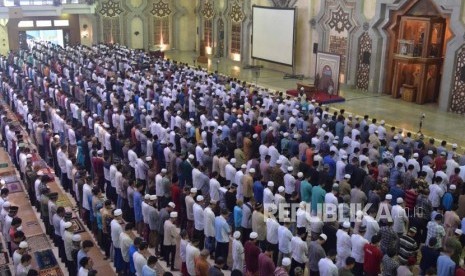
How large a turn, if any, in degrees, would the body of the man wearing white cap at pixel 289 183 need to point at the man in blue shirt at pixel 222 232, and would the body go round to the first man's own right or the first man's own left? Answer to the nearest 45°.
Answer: approximately 180°

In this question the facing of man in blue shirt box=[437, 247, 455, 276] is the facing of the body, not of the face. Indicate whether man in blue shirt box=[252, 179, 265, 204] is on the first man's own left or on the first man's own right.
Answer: on the first man's own left

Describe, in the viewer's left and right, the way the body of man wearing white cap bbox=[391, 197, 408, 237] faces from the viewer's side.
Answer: facing away from the viewer and to the right of the viewer

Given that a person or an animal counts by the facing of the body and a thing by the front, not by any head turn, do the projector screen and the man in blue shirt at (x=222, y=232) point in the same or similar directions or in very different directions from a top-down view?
very different directions

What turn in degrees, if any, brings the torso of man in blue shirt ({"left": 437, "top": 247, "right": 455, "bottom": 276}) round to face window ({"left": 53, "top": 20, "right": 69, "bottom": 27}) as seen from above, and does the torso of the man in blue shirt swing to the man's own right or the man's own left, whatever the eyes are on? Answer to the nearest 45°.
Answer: approximately 90° to the man's own left

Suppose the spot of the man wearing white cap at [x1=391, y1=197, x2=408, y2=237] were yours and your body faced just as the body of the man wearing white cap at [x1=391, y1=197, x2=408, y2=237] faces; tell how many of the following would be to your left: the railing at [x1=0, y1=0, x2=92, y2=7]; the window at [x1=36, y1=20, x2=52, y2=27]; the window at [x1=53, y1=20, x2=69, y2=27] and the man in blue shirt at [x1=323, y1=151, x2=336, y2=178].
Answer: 4

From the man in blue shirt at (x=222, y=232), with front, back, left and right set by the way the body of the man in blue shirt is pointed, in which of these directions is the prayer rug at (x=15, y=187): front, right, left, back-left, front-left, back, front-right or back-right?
left

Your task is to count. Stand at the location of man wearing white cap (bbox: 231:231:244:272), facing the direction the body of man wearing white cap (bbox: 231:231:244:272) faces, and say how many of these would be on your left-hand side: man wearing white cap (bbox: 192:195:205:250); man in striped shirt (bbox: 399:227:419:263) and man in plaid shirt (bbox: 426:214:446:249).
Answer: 1

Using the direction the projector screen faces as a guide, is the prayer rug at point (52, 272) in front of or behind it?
in front

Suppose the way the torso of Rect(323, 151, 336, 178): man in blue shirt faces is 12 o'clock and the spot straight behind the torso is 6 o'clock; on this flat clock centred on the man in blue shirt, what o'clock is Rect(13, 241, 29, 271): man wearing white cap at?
The man wearing white cap is roughly at 6 o'clock from the man in blue shirt.

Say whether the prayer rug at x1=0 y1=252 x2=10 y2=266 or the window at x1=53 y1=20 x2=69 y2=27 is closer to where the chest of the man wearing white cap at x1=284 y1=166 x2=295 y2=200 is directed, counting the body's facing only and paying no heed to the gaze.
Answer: the window

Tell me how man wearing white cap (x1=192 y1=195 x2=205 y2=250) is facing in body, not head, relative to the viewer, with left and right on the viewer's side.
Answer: facing away from the viewer and to the right of the viewer

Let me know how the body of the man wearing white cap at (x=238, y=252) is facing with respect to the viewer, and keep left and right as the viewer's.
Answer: facing away from the viewer and to the right of the viewer

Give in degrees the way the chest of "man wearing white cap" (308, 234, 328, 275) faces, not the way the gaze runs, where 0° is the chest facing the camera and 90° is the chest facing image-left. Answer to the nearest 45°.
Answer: approximately 225°

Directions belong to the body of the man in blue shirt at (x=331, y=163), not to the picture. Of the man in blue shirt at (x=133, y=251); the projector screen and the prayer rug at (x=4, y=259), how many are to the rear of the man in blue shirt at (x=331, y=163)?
2

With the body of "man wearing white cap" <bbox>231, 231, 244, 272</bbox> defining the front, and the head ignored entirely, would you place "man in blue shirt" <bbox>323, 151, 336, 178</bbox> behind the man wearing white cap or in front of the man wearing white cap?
in front

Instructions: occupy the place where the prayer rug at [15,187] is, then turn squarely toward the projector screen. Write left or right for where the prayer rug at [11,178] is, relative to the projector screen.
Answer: left
